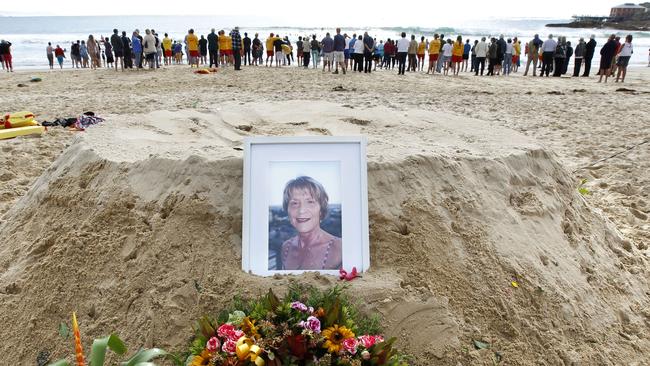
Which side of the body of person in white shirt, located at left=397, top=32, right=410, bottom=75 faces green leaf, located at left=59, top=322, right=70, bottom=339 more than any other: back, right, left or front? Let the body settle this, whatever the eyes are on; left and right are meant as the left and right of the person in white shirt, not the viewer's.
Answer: back

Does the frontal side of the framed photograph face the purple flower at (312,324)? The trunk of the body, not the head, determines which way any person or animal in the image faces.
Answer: yes

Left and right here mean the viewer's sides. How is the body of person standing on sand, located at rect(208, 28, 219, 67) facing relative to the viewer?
facing away from the viewer

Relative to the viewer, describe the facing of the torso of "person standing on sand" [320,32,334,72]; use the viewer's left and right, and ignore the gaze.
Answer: facing away from the viewer

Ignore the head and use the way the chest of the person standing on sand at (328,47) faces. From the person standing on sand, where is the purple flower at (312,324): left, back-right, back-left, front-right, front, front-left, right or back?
back

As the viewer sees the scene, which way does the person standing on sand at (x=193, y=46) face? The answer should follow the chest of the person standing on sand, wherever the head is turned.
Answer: away from the camera

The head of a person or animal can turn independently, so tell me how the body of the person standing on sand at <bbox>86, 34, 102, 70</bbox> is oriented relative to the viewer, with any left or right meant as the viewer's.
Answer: facing away from the viewer

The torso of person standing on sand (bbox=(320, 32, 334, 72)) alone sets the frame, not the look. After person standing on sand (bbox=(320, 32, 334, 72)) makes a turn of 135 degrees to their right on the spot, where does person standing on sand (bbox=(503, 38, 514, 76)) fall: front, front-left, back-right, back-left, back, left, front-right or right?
front-left

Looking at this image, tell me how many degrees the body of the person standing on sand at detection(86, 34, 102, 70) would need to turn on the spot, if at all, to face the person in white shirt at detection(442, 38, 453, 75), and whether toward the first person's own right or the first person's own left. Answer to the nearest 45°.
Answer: approximately 135° to the first person's own right

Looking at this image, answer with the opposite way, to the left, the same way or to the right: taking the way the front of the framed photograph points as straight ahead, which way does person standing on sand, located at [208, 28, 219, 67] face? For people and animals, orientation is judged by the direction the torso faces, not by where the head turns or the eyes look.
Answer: the opposite way

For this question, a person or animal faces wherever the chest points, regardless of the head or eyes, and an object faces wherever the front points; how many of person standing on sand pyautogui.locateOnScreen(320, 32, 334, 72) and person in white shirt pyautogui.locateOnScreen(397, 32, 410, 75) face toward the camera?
0

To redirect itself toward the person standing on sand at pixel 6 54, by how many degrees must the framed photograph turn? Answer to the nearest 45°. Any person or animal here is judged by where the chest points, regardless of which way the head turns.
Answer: approximately 135° to its right

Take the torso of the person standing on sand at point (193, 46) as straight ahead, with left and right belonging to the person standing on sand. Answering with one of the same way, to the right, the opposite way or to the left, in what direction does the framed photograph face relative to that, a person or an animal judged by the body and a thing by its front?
the opposite way

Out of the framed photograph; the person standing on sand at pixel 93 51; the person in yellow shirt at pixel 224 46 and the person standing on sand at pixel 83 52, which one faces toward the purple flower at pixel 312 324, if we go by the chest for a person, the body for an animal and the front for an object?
the framed photograph

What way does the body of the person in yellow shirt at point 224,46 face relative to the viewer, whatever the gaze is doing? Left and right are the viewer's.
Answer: facing away from the viewer

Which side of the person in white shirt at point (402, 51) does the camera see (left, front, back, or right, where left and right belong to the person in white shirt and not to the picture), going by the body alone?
back

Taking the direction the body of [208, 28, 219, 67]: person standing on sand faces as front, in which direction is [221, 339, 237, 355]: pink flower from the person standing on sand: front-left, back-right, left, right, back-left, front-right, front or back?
back

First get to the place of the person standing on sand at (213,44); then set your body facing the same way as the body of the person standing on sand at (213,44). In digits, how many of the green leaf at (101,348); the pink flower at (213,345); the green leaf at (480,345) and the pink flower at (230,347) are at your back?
4
